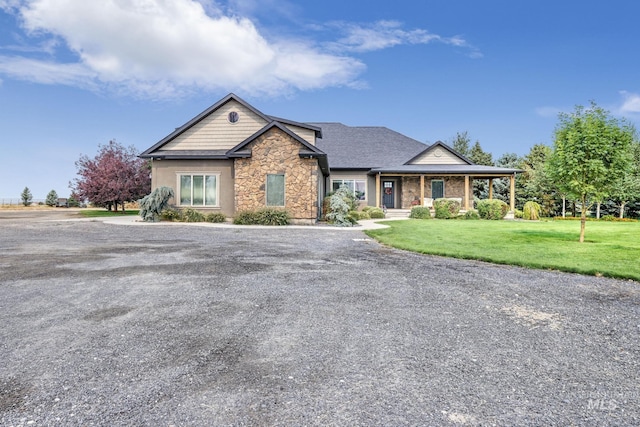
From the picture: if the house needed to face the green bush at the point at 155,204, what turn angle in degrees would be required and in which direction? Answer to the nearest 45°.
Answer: approximately 90° to its right

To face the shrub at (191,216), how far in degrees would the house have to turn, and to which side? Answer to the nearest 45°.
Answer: approximately 90° to its right

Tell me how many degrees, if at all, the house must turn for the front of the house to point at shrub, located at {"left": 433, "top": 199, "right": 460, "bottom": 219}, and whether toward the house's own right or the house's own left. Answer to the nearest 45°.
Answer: approximately 90° to the house's own left

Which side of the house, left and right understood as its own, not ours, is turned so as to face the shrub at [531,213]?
left

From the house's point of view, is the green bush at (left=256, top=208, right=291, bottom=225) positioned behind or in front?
in front

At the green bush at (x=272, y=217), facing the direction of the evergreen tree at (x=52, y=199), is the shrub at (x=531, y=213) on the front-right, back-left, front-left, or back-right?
back-right

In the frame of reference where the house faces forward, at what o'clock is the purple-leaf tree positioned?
The purple-leaf tree is roughly at 4 o'clock from the house.

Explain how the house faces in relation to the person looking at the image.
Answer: facing the viewer

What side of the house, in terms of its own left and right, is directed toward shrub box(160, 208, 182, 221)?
right
